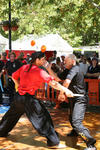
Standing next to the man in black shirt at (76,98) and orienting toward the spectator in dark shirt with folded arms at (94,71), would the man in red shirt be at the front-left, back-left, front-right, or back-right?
back-left

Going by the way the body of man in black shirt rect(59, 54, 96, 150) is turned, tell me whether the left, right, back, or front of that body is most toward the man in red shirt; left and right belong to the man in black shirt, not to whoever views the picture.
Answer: front

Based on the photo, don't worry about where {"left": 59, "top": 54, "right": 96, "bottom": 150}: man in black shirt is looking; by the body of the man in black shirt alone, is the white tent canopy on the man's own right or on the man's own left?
on the man's own right

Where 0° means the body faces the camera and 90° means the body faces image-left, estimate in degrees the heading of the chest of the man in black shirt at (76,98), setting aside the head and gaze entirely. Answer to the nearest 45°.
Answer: approximately 90°

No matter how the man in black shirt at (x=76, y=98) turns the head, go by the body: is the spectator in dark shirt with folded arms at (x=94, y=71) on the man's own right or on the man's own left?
on the man's own right

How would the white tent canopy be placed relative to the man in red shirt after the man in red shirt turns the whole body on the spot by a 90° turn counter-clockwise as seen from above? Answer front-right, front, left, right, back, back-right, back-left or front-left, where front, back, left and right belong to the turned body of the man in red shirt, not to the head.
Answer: front-right

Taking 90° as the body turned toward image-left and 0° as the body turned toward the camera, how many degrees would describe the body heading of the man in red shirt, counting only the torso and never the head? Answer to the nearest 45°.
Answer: approximately 225°

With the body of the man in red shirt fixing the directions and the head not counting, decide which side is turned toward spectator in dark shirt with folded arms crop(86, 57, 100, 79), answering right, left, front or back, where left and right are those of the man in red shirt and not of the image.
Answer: front

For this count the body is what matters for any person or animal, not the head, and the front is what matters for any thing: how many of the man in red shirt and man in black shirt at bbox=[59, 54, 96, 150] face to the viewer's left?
1
